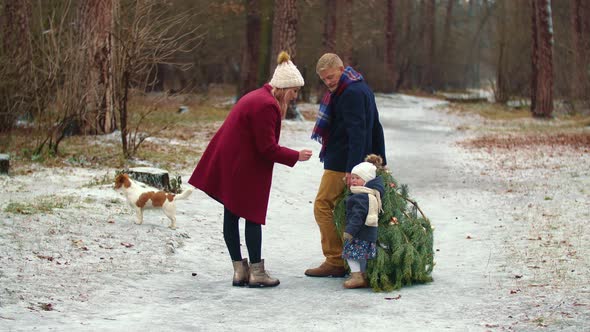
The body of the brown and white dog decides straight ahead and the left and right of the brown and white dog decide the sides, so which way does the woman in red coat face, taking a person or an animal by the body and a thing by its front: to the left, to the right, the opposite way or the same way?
the opposite way

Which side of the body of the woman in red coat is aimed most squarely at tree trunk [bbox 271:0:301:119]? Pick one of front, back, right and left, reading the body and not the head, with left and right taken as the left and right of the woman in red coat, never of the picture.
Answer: left

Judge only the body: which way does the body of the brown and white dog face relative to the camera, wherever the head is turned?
to the viewer's left

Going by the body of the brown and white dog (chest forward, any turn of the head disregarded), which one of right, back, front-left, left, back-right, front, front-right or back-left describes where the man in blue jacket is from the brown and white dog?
back-left

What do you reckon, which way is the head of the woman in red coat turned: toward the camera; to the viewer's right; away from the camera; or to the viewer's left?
to the viewer's right

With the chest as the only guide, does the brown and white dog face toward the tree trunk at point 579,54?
no

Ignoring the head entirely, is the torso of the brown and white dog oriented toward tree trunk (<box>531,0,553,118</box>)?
no

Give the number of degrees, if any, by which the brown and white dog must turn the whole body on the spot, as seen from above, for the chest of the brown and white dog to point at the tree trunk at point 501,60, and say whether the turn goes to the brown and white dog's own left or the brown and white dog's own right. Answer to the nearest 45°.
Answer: approximately 135° to the brown and white dog's own right

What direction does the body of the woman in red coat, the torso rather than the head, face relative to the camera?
to the viewer's right

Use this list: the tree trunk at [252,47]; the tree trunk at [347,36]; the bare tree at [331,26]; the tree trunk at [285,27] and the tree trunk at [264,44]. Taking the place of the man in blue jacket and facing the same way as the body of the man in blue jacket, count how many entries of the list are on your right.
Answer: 5

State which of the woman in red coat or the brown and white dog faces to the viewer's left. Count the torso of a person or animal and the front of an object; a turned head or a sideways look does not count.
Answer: the brown and white dog

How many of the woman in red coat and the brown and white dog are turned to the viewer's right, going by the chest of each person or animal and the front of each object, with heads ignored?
1

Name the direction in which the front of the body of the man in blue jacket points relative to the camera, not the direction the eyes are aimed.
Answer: to the viewer's left

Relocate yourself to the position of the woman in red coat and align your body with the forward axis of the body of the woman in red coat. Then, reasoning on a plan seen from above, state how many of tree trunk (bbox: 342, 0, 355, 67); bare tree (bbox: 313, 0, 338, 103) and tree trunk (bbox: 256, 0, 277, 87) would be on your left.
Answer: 3

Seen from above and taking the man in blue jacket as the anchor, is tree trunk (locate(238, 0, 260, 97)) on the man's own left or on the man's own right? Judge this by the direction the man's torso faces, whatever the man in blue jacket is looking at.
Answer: on the man's own right

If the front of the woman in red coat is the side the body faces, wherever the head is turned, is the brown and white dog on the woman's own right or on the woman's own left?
on the woman's own left

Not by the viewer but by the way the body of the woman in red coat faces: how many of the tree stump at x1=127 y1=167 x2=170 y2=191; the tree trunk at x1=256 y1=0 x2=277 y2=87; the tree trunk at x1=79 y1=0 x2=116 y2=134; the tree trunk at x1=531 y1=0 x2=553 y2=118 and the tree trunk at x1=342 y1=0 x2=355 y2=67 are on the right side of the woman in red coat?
0

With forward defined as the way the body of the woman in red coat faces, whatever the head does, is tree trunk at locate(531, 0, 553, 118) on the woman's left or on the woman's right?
on the woman's left

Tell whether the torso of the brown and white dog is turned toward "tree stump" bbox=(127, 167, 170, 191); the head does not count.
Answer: no
